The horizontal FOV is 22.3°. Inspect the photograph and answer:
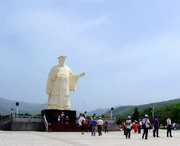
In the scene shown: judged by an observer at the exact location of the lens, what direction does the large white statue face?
facing the viewer and to the right of the viewer

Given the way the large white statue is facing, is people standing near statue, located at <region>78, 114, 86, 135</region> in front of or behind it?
in front

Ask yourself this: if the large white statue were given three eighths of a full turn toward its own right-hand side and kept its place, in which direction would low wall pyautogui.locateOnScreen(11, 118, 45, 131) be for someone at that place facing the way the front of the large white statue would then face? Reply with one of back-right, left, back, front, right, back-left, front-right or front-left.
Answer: front-left
